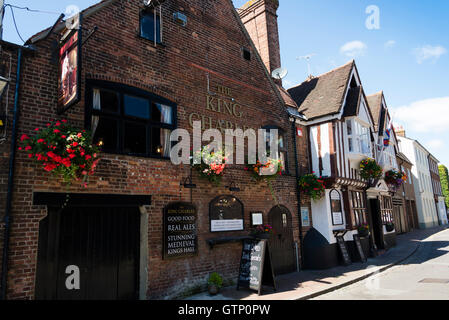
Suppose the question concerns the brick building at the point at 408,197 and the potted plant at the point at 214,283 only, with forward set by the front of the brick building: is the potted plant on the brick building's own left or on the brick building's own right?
on the brick building's own right

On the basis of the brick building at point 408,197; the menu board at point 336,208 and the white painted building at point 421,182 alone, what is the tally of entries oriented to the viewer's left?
0

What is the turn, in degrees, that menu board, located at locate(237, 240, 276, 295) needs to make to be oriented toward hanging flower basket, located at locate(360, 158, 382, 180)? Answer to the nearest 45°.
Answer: approximately 180°

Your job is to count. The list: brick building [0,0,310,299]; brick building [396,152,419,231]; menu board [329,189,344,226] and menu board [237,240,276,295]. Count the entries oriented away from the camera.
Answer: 0

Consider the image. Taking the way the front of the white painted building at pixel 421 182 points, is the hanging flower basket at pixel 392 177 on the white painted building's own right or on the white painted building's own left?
on the white painted building's own right

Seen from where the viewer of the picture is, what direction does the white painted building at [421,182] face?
facing the viewer and to the right of the viewer

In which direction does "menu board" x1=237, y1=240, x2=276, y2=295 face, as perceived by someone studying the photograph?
facing the viewer and to the left of the viewer

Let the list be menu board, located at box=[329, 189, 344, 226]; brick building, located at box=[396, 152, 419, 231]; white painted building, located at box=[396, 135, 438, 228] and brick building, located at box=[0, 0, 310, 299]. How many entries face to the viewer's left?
0

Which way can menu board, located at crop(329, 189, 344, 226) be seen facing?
toward the camera

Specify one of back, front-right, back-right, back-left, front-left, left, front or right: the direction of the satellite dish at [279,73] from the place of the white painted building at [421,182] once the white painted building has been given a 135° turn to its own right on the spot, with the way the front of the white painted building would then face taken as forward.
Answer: left

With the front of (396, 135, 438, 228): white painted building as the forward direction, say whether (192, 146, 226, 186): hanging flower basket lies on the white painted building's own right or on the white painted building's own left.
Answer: on the white painted building's own right
